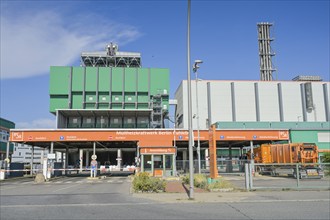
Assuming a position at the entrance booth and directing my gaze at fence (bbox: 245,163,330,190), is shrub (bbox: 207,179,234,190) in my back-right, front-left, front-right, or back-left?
front-right

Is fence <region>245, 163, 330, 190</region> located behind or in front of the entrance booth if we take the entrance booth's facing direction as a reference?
in front

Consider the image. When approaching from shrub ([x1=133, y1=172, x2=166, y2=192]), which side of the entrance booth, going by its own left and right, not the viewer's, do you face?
front

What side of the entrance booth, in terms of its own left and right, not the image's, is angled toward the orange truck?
left

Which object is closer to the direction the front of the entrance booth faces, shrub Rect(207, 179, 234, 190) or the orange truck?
the shrub

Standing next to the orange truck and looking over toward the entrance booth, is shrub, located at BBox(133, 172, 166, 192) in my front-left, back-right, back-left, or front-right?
front-left

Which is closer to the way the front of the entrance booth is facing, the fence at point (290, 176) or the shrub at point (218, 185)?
the shrub

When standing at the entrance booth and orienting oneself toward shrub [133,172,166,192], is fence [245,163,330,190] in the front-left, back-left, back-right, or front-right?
front-left

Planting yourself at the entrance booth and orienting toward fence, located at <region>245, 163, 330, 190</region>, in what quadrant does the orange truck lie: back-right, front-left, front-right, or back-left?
front-left

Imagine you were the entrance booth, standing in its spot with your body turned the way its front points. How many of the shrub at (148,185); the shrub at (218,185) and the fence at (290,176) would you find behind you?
0

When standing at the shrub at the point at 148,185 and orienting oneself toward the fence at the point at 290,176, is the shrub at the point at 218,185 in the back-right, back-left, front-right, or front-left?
front-right

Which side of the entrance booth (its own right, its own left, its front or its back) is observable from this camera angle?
front
